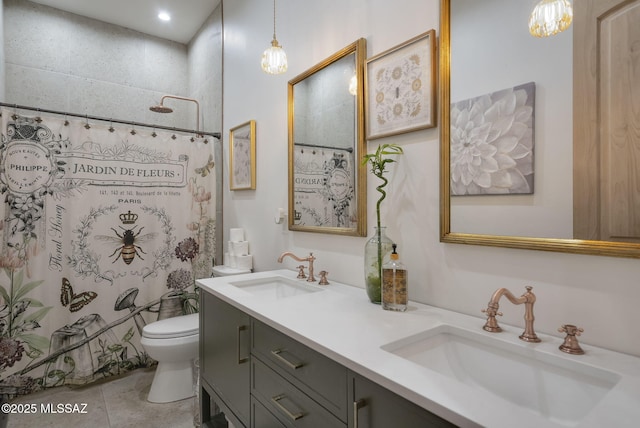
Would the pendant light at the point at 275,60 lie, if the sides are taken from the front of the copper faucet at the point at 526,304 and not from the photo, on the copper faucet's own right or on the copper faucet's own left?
on the copper faucet's own right

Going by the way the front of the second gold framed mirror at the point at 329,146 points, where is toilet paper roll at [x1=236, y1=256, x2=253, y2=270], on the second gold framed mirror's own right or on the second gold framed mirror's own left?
on the second gold framed mirror's own right

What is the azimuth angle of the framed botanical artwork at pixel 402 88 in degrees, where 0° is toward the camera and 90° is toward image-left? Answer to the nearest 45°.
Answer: approximately 45°

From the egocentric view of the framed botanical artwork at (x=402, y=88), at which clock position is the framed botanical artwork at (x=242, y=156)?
the framed botanical artwork at (x=242, y=156) is roughly at 3 o'clock from the framed botanical artwork at (x=402, y=88).

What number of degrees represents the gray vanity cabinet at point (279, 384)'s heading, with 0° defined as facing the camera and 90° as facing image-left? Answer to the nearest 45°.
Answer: approximately 45°

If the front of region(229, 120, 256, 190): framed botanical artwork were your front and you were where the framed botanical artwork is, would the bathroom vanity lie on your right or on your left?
on your left

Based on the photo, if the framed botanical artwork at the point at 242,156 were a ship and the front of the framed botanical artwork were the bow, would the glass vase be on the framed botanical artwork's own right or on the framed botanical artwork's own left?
on the framed botanical artwork's own left
